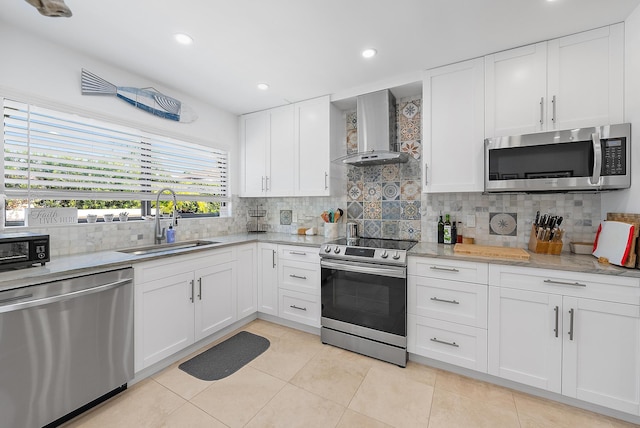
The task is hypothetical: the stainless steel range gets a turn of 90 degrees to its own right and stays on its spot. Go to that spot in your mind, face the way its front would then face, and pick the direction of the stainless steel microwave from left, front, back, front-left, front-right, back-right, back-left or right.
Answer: back-right

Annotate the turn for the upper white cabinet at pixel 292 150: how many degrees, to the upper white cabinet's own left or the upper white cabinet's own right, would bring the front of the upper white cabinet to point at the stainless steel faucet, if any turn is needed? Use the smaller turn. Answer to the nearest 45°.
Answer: approximately 45° to the upper white cabinet's own right

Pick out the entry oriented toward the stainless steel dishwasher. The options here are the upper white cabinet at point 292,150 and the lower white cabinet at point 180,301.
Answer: the upper white cabinet

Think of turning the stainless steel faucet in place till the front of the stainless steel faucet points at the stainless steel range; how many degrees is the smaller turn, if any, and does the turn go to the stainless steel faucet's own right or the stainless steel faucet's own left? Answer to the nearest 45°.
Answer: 0° — it already faces it

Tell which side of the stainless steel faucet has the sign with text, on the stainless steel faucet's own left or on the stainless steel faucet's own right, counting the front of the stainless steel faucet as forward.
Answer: on the stainless steel faucet's own right

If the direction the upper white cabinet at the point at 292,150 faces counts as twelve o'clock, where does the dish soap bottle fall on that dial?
The dish soap bottle is roughly at 1 o'clock from the upper white cabinet.

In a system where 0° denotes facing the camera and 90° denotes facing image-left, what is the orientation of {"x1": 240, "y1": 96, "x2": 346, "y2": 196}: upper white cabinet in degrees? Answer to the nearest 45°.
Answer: approximately 45°

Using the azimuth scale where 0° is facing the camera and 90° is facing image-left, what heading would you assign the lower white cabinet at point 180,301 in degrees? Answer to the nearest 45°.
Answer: approximately 315°

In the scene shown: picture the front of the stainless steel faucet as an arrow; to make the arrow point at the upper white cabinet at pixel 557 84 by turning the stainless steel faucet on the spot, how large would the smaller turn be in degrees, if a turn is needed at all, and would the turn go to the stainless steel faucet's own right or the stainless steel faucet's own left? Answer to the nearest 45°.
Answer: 0° — it already faces it

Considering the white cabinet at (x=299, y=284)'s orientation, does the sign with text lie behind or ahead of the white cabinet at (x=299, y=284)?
ahead
